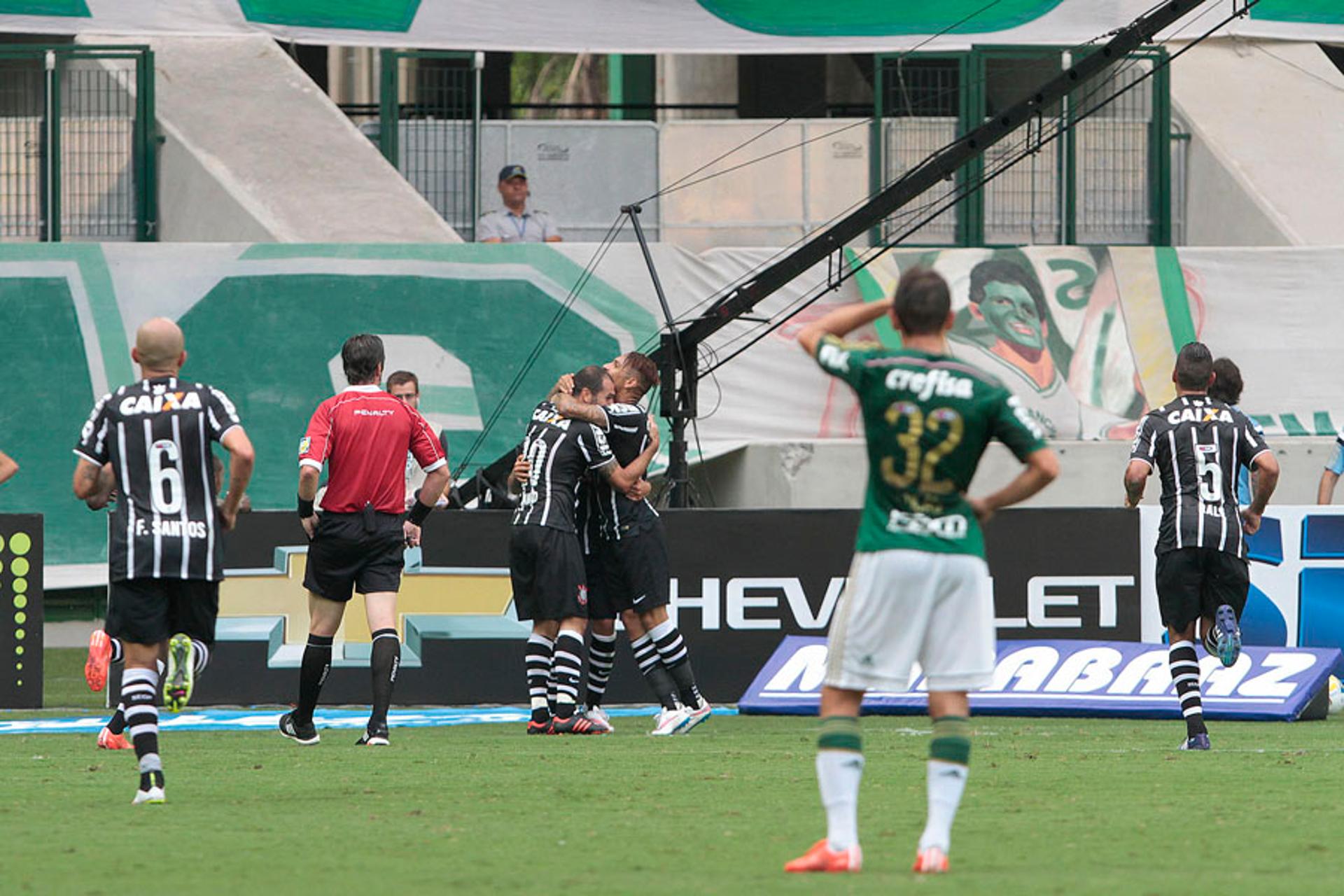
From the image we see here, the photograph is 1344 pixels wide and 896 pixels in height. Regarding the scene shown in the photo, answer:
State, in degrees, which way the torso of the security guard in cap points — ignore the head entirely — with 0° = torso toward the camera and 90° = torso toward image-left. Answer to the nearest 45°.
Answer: approximately 0°

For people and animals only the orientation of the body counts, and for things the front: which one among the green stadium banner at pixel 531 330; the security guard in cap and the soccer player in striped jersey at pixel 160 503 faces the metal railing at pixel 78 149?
the soccer player in striped jersey

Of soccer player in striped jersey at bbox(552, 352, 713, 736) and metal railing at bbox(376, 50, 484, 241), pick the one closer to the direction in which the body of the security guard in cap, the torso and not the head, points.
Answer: the soccer player in striped jersey

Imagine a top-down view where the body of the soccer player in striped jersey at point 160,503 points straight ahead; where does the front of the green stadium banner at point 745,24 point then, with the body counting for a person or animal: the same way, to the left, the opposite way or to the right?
the opposite way

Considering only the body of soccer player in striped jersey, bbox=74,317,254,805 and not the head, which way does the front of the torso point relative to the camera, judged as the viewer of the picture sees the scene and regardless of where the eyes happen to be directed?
away from the camera

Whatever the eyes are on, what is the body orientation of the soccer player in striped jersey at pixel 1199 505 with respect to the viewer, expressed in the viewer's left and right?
facing away from the viewer

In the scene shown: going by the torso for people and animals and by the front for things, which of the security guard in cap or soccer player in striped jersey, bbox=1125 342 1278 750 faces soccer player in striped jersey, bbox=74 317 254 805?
the security guard in cap

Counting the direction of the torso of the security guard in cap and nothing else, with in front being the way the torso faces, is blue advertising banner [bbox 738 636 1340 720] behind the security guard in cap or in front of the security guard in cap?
in front

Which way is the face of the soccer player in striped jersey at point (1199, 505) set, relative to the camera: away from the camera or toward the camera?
away from the camera

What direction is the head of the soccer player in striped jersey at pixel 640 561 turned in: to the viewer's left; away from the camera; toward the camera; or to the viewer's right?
to the viewer's left

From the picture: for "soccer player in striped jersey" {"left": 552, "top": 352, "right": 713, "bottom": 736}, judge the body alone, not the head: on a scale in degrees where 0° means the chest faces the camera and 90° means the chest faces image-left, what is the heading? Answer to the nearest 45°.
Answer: approximately 90°
